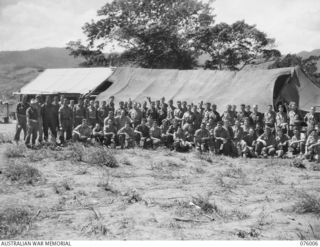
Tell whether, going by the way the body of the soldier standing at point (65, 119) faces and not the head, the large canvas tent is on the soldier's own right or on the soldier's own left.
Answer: on the soldier's own left

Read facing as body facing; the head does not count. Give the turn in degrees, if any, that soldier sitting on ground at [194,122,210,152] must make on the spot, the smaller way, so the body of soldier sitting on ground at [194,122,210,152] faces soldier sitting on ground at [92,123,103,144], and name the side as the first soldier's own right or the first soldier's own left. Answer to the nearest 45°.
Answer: approximately 90° to the first soldier's own right

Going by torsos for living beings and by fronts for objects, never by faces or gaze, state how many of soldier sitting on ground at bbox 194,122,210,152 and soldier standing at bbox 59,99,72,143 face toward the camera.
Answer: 2

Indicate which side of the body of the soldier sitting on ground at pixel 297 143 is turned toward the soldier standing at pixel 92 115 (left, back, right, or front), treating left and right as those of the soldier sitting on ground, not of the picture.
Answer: right

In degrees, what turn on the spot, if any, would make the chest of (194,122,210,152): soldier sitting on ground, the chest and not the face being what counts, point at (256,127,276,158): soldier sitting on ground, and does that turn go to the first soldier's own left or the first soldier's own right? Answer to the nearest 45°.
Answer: approximately 90° to the first soldier's own left

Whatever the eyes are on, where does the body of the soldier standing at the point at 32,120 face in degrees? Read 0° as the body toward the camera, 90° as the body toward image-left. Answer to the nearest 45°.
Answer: approximately 315°

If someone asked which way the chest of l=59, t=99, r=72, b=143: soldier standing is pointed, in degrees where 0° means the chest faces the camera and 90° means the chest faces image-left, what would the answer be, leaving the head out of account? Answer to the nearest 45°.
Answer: approximately 0°

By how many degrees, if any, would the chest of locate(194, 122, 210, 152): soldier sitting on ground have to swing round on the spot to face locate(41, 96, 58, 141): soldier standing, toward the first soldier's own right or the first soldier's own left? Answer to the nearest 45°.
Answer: approximately 90° to the first soldier's own right

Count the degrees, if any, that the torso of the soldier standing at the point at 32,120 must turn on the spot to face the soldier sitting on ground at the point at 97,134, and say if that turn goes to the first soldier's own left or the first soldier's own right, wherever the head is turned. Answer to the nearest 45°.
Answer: approximately 45° to the first soldier's own left
